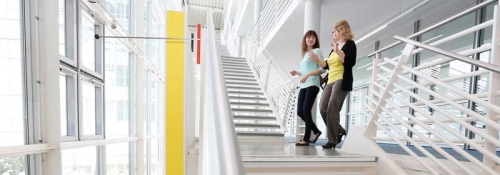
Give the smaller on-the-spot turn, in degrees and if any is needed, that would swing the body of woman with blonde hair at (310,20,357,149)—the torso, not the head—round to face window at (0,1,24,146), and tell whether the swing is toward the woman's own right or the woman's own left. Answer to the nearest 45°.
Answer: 0° — they already face it

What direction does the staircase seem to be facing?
toward the camera

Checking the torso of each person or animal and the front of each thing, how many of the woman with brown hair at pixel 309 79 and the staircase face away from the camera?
0

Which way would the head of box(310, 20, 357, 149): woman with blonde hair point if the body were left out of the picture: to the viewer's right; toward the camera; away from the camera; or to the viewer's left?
to the viewer's left

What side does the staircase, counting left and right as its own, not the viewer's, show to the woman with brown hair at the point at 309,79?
front

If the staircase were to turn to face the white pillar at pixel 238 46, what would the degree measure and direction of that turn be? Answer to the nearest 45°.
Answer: approximately 180°

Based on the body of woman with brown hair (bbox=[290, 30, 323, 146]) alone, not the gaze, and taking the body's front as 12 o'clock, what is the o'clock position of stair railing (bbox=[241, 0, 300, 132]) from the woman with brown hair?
The stair railing is roughly at 4 o'clock from the woman with brown hair.
